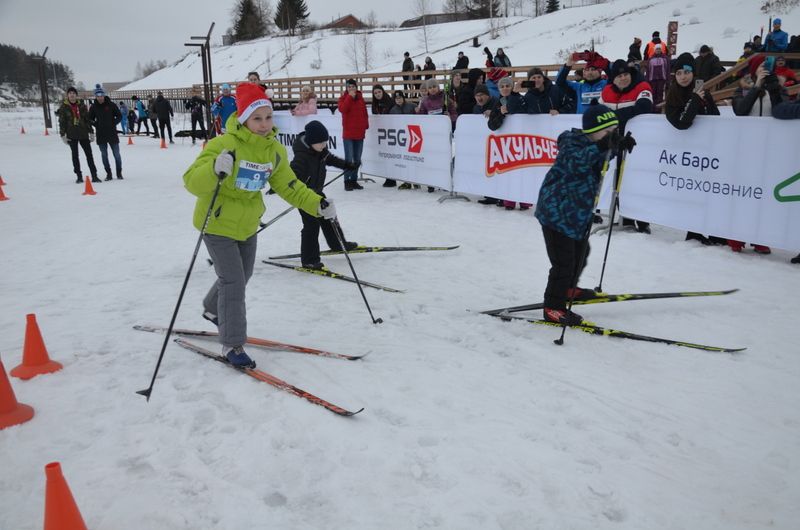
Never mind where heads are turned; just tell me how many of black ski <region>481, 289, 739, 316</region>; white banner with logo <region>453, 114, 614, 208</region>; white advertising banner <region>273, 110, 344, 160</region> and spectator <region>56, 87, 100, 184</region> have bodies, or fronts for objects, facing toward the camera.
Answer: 3

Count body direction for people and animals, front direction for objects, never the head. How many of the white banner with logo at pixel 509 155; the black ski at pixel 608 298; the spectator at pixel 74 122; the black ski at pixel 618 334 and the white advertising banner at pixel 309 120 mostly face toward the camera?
3

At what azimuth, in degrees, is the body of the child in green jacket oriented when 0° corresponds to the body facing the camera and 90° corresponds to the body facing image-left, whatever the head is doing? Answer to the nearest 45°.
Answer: approximately 315°

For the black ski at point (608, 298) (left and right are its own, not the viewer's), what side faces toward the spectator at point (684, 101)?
left

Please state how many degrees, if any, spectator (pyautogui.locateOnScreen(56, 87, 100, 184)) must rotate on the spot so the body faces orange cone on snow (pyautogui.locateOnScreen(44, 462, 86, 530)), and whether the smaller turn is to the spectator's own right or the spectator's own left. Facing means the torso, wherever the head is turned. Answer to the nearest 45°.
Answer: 0° — they already face it

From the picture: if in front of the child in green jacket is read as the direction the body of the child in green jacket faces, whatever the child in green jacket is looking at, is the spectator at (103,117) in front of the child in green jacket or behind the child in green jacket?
behind

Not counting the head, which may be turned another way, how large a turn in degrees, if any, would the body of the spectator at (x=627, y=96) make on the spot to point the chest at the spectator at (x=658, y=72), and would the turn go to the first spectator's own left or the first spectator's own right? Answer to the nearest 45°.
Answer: approximately 135° to the first spectator's own right
